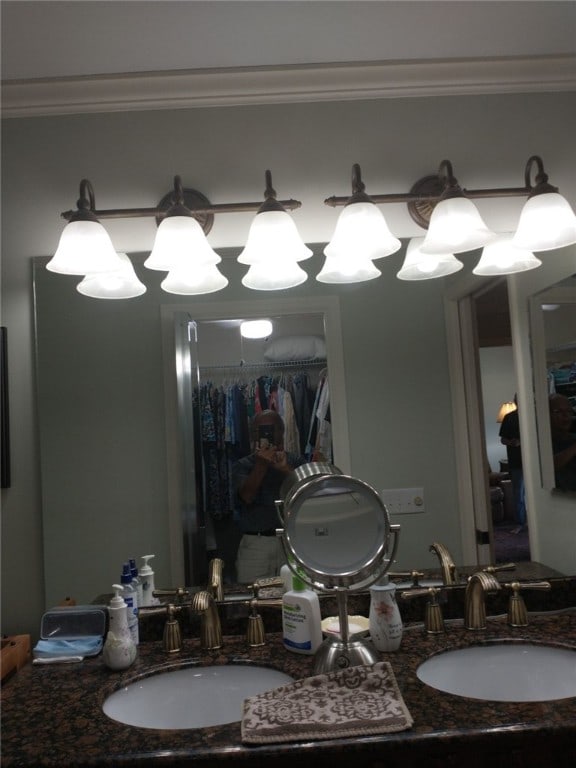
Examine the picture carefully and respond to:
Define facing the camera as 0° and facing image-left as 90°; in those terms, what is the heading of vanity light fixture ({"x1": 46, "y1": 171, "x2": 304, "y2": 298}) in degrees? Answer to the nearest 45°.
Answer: approximately 0°

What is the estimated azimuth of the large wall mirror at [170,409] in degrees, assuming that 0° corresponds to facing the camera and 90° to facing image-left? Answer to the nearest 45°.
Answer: approximately 0°

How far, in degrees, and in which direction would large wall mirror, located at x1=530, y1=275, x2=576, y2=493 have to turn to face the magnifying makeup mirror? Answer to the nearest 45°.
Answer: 0° — it already faces it
